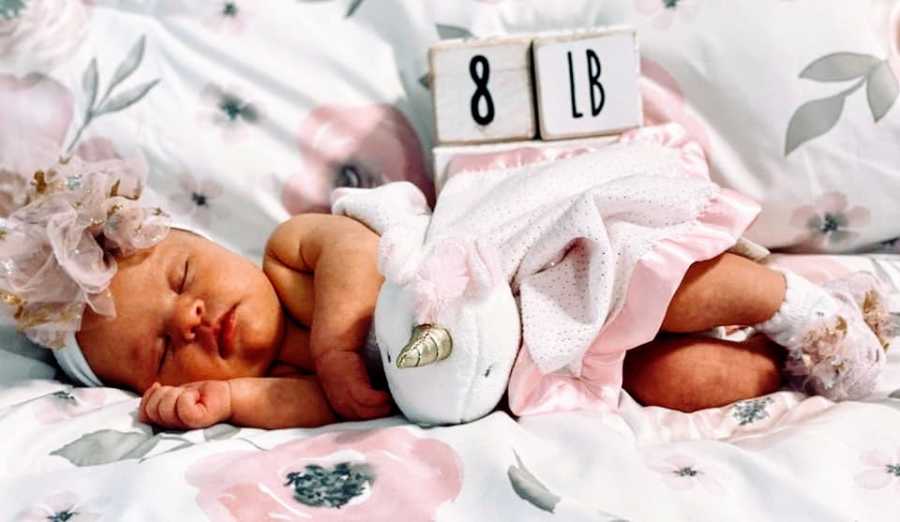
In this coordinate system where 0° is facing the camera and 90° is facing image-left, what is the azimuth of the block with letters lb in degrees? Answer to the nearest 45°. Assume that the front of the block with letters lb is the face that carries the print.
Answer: approximately 0°

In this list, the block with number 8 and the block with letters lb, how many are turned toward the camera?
2
